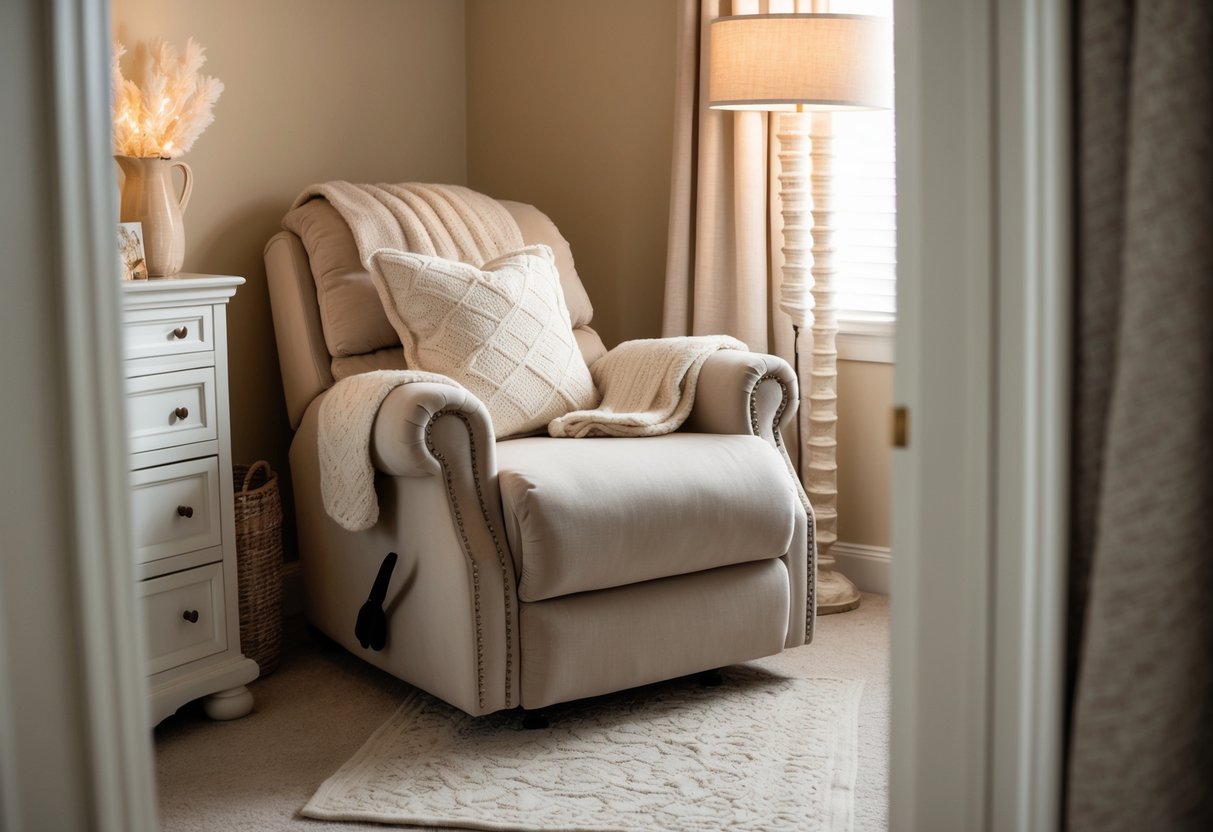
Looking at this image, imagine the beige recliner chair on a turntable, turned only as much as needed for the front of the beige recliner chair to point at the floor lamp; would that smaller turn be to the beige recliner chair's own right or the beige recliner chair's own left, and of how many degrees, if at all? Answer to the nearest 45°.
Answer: approximately 90° to the beige recliner chair's own left

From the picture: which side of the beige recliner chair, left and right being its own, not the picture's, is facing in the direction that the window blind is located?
left

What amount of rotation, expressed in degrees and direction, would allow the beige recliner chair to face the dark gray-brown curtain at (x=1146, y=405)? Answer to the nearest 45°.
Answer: approximately 45° to its right

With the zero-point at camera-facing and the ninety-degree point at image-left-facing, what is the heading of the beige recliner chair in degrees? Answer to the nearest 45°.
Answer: approximately 315°
